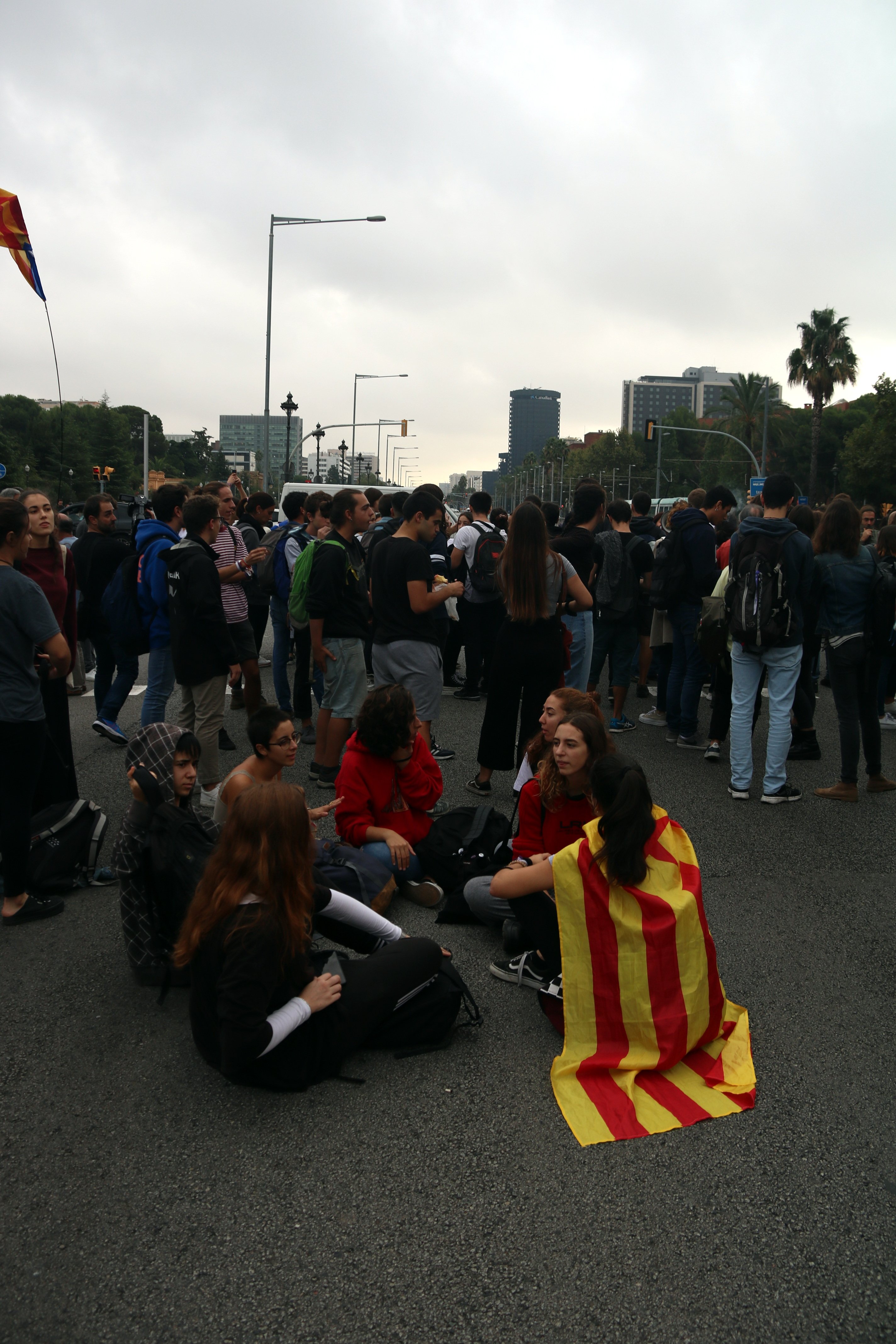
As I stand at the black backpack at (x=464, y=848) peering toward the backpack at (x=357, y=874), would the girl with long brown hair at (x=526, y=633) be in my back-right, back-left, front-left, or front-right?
back-right

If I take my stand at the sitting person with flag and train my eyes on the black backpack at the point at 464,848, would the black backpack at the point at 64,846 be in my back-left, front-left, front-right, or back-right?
front-left

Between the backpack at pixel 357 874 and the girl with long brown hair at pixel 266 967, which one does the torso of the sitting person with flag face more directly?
the backpack

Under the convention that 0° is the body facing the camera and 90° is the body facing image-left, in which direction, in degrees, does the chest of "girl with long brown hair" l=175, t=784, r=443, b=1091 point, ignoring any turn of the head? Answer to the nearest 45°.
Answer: approximately 225°

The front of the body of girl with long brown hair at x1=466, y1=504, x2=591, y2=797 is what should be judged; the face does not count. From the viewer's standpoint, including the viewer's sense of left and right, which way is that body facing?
facing away from the viewer

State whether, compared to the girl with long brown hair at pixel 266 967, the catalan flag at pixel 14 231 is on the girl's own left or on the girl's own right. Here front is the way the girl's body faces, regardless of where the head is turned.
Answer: on the girl's own left

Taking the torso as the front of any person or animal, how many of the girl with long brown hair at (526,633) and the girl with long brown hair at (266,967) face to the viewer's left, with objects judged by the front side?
0

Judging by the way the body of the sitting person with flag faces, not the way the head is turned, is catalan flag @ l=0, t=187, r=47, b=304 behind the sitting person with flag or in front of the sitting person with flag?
in front

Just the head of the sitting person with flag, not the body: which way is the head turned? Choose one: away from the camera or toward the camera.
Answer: away from the camera

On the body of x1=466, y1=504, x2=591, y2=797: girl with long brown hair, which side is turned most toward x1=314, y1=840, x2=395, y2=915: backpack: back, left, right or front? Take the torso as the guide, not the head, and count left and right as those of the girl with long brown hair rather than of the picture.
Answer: back

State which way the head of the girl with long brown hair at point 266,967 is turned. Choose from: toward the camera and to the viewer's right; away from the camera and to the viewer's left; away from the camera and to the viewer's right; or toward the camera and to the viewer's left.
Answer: away from the camera and to the viewer's right

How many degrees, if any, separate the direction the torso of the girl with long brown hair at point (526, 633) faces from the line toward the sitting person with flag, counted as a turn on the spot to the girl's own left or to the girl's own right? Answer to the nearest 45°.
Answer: approximately 180°

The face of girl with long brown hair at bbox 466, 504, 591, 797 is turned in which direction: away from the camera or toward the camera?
away from the camera

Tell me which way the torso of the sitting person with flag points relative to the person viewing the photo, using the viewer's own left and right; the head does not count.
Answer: facing away from the viewer and to the left of the viewer
